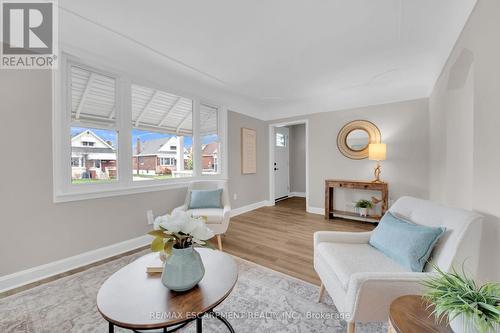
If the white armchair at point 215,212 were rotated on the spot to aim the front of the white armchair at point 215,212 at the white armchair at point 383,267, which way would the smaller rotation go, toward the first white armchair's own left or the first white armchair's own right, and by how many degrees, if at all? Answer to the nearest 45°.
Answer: approximately 90° to the first white armchair's own left

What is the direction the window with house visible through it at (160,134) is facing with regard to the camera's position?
facing the viewer and to the right of the viewer

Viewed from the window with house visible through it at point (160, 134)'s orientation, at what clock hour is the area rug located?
The area rug is roughly at 1 o'clock from the window with house visible through it.

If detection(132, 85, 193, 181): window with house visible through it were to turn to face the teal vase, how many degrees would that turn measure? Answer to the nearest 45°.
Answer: approximately 45° to its right

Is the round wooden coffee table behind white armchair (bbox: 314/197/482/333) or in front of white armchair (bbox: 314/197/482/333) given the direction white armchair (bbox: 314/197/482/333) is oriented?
in front

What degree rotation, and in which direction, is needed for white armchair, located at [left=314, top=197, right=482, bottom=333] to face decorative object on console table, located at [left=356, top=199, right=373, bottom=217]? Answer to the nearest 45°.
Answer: approximately 135° to its right

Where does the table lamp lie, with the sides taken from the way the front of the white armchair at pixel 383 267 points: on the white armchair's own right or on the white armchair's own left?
on the white armchair's own right

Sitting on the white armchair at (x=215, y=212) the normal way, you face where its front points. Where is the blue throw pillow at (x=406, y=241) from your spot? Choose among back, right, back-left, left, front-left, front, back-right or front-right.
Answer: left

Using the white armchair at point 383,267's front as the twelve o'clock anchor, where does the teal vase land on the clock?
The teal vase is roughly at 12 o'clock from the white armchair.

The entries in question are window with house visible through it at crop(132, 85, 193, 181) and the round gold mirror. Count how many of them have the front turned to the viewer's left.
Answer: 0

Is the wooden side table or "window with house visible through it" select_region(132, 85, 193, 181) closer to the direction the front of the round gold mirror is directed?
the wooden side table

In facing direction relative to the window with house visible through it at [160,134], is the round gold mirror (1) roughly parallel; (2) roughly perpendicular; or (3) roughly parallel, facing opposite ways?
roughly perpendicular

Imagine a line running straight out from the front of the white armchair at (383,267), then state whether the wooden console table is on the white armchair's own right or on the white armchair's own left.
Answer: on the white armchair's own right

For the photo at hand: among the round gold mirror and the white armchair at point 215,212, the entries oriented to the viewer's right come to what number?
0

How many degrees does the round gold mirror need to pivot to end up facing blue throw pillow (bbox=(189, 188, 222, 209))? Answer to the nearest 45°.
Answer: approximately 45° to its right

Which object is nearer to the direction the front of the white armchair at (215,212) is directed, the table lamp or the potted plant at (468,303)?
the potted plant
